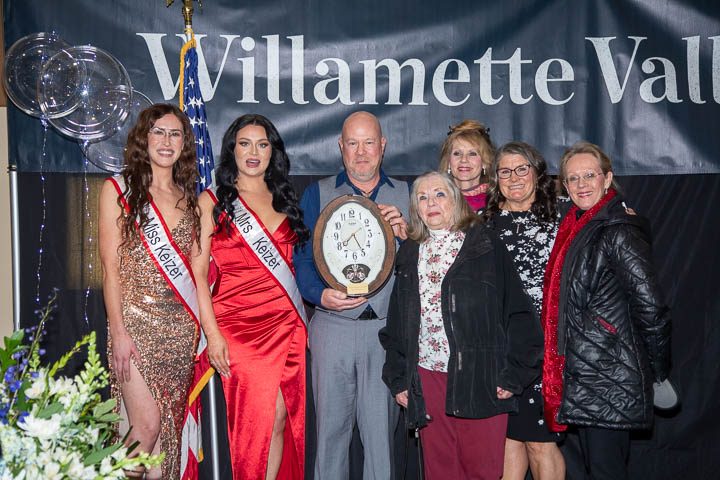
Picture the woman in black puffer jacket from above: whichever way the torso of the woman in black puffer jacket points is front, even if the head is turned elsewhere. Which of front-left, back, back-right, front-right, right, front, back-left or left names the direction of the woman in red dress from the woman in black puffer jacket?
front-right

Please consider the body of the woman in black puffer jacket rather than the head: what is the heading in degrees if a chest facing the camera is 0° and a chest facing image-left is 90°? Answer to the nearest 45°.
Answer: approximately 45°

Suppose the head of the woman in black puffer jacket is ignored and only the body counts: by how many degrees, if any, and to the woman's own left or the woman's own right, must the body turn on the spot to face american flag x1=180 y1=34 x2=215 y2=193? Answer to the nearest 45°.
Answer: approximately 45° to the woman's own right

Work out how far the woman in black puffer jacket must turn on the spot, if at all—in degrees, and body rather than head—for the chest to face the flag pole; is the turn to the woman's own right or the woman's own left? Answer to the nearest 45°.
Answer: approximately 45° to the woman's own right
